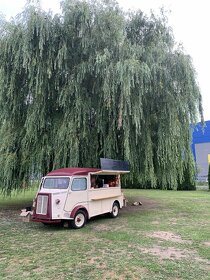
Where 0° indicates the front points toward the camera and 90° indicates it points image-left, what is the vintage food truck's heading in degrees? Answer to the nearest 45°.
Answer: approximately 45°
